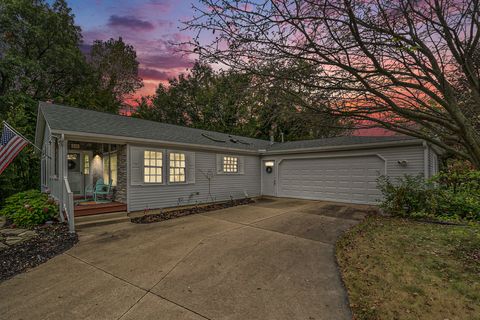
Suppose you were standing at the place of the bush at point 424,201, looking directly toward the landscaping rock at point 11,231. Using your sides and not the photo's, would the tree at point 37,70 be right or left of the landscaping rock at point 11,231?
right

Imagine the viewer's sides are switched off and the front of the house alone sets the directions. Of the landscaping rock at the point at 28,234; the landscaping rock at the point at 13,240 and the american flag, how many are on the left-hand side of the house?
0

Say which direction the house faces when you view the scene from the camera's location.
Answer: facing the viewer and to the right of the viewer

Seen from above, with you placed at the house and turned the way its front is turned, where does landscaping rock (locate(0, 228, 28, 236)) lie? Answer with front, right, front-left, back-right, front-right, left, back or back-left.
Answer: right

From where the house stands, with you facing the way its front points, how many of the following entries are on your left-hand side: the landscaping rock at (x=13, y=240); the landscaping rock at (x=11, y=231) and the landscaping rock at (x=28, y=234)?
0

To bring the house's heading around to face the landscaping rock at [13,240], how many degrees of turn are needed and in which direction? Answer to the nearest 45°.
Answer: approximately 90° to its right

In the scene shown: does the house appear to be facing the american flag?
no

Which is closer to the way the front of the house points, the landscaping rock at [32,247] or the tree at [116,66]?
the landscaping rock

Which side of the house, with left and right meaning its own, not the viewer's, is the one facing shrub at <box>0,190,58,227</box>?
right

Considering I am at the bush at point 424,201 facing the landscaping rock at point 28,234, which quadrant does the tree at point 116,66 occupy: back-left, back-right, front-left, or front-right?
front-right

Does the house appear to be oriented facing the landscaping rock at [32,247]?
no

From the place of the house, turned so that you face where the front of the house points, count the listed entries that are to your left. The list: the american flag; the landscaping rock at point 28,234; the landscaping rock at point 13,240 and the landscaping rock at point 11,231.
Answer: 0

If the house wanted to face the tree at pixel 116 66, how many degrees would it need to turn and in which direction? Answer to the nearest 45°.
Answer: approximately 180°
